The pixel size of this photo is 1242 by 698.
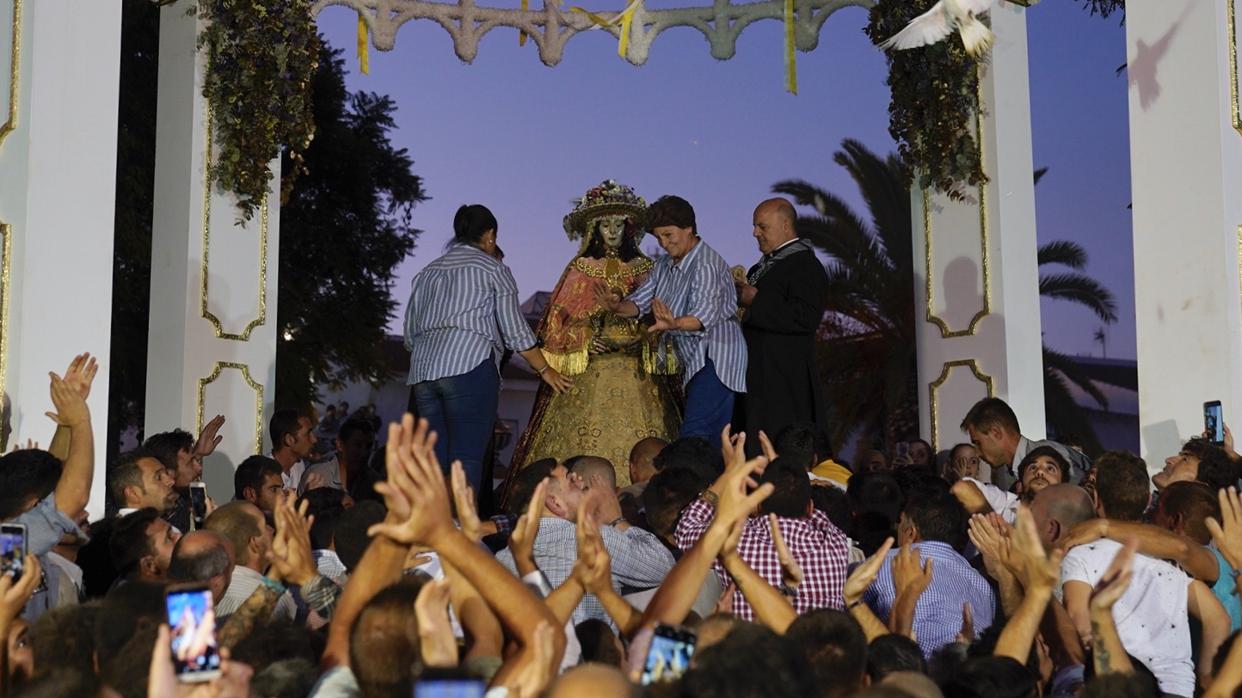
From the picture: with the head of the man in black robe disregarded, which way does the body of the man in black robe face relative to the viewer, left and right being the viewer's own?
facing to the left of the viewer

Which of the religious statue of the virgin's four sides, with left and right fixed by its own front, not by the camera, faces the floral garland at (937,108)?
left

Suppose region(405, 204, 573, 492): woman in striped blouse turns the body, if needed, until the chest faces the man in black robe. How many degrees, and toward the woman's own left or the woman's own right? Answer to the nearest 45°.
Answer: approximately 45° to the woman's own right

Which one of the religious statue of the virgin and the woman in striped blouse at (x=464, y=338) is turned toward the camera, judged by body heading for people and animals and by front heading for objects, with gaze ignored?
the religious statue of the virgin

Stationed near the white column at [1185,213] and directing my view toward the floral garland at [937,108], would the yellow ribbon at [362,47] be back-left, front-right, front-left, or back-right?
front-left

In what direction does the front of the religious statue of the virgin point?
toward the camera

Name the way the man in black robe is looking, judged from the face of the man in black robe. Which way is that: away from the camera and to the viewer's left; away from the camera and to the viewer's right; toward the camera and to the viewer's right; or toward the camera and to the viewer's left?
toward the camera and to the viewer's left

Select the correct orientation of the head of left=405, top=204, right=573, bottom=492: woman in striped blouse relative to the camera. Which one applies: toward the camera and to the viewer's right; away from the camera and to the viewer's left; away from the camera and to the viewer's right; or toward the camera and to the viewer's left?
away from the camera and to the viewer's right

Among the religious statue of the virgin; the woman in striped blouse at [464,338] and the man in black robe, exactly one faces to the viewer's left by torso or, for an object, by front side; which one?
the man in black robe
